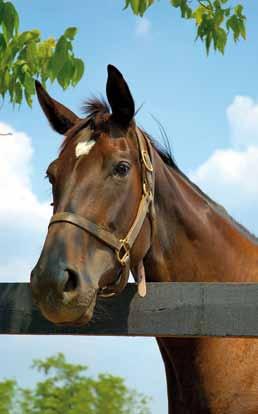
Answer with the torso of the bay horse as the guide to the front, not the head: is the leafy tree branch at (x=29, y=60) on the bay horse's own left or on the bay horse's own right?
on the bay horse's own right

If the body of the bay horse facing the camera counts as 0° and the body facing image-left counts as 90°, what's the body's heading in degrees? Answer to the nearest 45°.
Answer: approximately 45°
